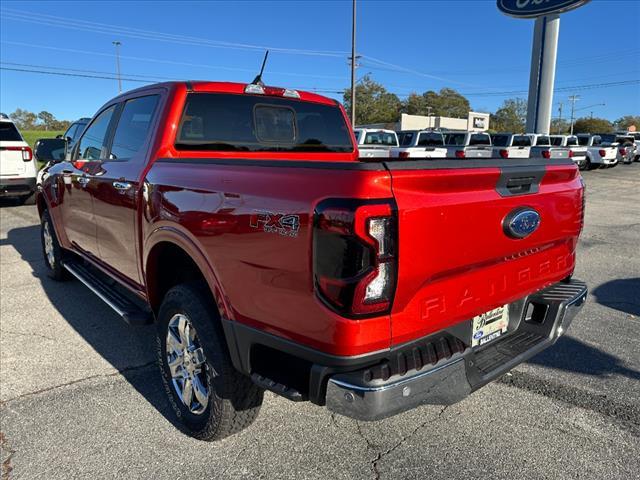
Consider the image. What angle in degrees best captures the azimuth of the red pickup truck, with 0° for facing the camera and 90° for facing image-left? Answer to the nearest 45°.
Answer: approximately 135°

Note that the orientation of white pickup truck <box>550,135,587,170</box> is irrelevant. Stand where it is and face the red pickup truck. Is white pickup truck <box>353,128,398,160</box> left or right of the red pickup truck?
right

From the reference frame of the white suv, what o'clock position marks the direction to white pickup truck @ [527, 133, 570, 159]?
The white pickup truck is roughly at 3 o'clock from the white suv.

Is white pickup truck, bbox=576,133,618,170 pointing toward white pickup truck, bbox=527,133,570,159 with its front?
no

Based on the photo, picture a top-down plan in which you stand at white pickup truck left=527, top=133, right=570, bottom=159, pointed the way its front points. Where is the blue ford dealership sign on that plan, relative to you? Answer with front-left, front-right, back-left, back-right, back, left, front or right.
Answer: front-right

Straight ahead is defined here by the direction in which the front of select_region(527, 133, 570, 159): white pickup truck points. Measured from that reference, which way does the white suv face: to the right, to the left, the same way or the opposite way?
the same way

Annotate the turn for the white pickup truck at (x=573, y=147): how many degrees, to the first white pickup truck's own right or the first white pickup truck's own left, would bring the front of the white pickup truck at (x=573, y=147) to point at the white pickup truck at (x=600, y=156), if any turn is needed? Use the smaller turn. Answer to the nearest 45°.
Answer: approximately 135° to the first white pickup truck's own right

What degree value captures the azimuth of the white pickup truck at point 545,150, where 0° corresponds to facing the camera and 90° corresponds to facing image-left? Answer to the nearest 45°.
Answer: approximately 135°

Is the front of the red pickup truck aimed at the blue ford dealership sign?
no

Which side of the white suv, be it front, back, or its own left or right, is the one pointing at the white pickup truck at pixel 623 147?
right

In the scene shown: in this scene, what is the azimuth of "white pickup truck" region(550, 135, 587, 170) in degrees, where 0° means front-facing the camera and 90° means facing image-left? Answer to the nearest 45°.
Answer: approximately 135°

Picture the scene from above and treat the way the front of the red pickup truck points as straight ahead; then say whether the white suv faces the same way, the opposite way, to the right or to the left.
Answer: the same way

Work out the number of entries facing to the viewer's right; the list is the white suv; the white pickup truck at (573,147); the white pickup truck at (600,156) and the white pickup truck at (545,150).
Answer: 0

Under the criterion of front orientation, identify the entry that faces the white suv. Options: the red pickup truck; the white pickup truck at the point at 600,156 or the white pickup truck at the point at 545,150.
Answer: the red pickup truck

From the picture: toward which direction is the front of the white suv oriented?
away from the camera

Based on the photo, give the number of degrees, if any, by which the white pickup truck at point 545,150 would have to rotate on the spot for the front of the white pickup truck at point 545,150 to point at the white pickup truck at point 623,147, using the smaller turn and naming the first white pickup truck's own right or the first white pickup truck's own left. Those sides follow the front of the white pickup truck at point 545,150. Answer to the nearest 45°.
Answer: approximately 45° to the first white pickup truck's own right

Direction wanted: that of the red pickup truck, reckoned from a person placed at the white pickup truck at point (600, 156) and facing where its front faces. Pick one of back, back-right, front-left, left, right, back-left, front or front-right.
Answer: back-left

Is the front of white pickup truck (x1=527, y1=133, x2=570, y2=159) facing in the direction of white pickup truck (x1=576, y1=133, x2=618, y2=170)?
no

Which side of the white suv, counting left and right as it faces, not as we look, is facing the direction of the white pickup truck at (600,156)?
right

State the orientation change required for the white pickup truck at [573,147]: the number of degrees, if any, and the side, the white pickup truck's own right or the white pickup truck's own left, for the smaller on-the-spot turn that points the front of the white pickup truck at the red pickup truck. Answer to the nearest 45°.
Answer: approximately 135° to the white pickup truck's own left
